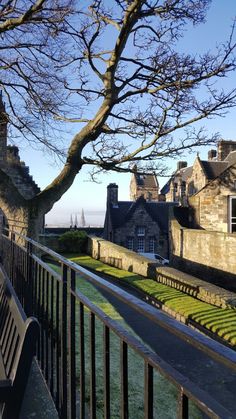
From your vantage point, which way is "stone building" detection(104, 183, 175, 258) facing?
toward the camera

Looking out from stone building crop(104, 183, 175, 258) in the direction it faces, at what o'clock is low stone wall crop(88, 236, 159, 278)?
The low stone wall is roughly at 12 o'clock from the stone building.

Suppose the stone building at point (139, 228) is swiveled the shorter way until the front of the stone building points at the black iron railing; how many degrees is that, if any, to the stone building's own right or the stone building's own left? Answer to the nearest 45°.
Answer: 0° — it already faces it

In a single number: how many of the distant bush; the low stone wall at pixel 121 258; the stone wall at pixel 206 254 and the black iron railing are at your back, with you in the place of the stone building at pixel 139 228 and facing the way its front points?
0

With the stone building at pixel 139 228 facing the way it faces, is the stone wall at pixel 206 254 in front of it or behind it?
in front

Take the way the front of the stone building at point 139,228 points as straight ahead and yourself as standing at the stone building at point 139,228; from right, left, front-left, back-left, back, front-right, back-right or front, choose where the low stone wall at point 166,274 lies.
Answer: front

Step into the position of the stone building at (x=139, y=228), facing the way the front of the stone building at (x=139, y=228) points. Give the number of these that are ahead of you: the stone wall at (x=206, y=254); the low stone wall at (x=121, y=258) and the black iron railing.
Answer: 3

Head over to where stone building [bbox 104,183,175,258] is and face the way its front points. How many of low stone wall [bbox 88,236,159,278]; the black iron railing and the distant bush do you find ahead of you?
3

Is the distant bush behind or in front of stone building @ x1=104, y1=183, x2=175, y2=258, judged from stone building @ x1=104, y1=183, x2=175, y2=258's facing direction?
in front
